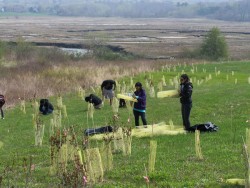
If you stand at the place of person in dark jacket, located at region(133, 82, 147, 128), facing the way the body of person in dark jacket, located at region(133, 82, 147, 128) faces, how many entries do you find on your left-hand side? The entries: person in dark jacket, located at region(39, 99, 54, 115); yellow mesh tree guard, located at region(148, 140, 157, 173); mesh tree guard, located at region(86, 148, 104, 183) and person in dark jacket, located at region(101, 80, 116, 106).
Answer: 2

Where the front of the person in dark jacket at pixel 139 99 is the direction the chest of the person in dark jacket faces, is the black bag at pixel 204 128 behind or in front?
behind

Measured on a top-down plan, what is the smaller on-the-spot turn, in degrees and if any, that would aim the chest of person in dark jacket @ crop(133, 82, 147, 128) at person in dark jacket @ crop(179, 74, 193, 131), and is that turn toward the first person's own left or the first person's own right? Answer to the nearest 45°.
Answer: approximately 135° to the first person's own left

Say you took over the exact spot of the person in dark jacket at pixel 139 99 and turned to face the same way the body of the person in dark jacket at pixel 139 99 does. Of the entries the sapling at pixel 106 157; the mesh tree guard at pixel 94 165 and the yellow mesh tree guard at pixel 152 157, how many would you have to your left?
3

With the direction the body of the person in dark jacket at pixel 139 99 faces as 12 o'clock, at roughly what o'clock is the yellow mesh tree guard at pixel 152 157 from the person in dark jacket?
The yellow mesh tree guard is roughly at 9 o'clock from the person in dark jacket.

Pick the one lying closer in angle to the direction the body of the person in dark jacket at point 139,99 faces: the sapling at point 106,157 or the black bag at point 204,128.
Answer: the sapling

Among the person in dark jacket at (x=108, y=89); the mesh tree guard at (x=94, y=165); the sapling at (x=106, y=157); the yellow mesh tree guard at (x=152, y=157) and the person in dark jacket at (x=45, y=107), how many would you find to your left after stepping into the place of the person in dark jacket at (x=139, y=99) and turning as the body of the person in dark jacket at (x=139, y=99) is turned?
3

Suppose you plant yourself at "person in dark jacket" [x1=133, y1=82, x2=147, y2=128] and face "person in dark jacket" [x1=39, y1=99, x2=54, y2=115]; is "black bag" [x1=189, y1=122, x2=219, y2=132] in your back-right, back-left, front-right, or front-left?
back-right

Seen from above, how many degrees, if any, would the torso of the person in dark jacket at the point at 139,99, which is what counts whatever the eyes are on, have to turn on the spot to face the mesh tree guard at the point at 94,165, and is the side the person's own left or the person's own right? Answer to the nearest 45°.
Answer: approximately 90° to the person's own left

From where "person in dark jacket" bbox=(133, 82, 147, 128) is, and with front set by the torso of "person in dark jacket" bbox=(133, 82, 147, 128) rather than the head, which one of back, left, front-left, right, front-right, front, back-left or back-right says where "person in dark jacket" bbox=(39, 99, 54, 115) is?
front-right

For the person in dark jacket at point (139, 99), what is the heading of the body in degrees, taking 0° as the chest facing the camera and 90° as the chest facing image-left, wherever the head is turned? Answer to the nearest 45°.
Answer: approximately 90°

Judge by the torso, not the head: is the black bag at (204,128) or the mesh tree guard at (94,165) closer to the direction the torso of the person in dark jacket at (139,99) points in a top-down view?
the mesh tree guard

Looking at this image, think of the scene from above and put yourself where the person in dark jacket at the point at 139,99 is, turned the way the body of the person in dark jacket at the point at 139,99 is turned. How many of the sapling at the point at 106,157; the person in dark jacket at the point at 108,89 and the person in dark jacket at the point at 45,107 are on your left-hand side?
1

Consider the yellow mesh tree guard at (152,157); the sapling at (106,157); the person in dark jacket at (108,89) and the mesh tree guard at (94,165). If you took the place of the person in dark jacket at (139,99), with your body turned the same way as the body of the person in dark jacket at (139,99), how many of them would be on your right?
1

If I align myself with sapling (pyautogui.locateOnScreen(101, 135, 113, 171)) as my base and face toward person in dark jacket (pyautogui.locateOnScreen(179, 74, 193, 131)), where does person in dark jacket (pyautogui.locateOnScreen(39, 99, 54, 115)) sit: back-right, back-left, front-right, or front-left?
front-left

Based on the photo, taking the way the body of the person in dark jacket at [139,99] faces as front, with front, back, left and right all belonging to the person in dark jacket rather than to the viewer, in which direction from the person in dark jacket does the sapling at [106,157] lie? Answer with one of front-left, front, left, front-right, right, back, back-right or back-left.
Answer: left

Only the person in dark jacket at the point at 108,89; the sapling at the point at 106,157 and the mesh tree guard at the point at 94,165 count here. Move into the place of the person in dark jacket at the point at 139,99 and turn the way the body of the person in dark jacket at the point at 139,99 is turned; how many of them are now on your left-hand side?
2

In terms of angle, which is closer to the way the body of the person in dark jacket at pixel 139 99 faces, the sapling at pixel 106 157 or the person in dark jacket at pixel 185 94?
the sapling
